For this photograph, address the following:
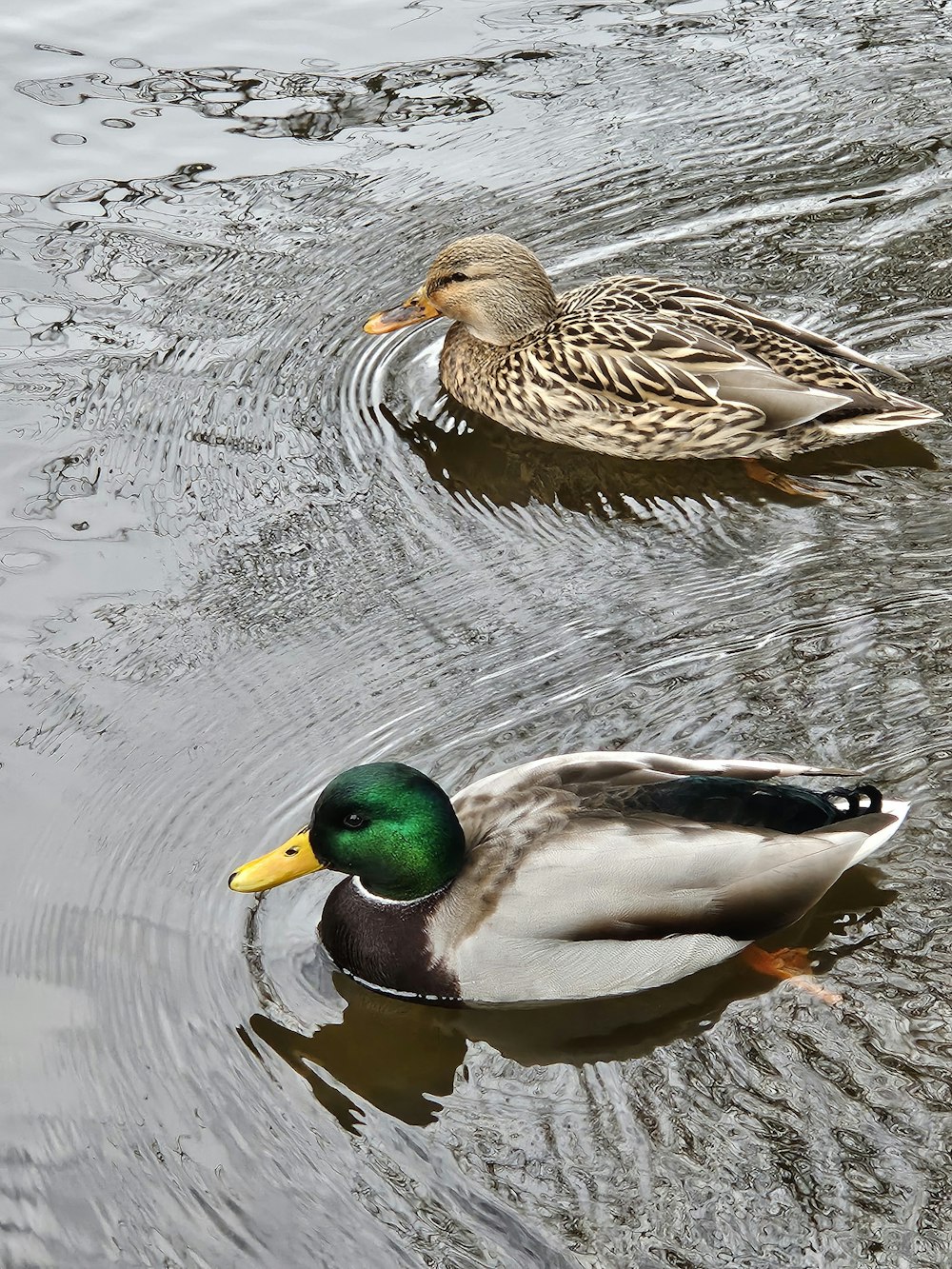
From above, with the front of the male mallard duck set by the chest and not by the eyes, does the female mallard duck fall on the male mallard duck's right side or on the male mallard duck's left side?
on the male mallard duck's right side

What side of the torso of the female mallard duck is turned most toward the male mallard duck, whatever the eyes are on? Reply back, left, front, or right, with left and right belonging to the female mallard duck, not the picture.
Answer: left

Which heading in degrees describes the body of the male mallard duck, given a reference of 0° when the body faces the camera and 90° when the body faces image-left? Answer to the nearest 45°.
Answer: approximately 90°

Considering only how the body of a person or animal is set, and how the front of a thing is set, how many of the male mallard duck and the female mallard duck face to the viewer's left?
2

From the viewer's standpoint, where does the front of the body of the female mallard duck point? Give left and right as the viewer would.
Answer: facing to the left of the viewer
